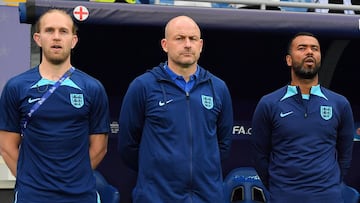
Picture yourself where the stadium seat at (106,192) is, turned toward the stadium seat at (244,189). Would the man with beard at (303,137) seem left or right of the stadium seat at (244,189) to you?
right

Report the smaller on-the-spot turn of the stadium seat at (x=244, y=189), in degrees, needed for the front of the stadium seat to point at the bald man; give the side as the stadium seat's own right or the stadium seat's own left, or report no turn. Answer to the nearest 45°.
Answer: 0° — it already faces them

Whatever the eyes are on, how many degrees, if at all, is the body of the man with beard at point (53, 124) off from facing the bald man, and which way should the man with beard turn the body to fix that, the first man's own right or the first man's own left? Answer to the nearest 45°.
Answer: approximately 90° to the first man's own left

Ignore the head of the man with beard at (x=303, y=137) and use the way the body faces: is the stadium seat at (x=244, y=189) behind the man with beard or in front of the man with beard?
behind

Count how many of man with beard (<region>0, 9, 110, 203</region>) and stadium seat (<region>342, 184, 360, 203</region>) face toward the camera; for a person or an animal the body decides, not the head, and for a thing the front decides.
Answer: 2

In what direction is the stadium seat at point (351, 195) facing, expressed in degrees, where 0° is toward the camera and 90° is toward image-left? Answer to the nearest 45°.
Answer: approximately 0°

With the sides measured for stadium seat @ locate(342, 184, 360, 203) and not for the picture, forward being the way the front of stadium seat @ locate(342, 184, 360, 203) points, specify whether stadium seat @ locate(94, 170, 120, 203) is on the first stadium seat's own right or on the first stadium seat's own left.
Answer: on the first stadium seat's own right

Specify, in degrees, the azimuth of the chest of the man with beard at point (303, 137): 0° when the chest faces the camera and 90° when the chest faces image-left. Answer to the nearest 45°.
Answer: approximately 0°

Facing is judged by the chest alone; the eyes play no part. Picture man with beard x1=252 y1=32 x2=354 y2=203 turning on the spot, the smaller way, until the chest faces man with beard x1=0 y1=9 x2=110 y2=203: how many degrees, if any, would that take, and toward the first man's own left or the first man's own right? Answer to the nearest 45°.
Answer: approximately 45° to the first man's own right

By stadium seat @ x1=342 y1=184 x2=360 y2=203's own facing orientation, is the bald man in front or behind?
in front
